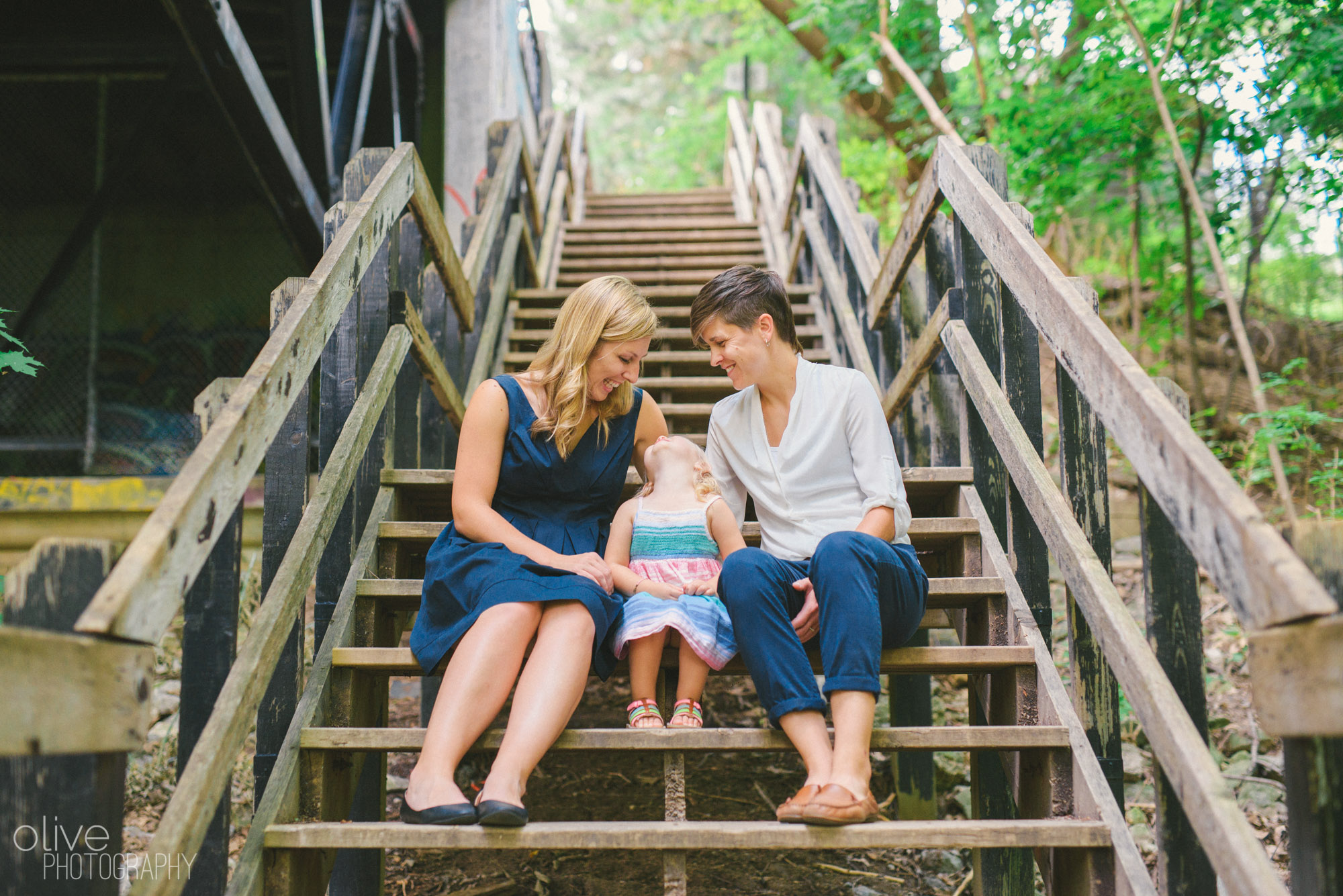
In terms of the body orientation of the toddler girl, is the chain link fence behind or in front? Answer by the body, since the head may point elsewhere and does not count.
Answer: behind

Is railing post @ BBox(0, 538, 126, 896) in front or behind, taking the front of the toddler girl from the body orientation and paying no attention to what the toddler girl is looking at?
in front

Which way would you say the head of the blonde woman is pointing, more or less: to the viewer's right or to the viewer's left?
to the viewer's right

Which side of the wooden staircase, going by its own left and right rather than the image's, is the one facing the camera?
front

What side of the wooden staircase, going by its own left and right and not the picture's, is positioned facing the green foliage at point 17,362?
right
